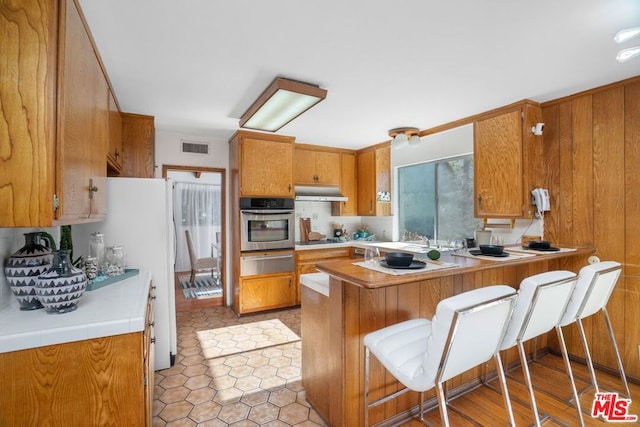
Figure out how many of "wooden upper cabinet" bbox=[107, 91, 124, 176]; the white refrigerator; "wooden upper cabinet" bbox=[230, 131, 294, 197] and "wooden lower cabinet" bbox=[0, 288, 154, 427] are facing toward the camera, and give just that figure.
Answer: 1

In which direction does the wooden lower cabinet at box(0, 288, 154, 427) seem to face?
to the viewer's right

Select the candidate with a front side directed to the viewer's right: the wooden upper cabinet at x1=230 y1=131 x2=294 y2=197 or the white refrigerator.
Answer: the white refrigerator

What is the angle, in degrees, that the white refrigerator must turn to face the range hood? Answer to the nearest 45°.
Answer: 0° — it already faces it

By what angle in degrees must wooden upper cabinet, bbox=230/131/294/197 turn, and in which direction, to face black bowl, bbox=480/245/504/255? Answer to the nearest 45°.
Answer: approximately 45° to its left

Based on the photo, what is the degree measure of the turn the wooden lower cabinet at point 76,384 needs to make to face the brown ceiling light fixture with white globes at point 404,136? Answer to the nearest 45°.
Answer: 0° — it already faces it

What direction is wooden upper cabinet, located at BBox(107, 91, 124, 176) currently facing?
to the viewer's right

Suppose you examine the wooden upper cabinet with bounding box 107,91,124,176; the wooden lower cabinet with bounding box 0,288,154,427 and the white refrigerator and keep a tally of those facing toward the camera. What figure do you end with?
0

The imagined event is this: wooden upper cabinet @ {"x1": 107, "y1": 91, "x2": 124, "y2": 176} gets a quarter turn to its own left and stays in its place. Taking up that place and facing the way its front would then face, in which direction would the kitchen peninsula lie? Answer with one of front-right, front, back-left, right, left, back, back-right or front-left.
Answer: back-right

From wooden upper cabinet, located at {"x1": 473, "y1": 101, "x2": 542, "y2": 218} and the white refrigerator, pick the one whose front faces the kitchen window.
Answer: the white refrigerator

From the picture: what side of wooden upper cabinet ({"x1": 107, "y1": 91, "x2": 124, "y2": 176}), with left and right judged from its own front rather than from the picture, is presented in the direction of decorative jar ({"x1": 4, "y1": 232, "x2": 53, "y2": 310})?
right

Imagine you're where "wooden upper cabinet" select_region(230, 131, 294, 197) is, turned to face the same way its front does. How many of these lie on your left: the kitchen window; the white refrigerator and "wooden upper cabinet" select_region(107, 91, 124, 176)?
1

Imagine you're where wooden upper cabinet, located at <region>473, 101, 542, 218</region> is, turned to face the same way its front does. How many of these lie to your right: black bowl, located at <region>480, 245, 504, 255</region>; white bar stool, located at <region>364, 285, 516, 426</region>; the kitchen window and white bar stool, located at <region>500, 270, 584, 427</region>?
1

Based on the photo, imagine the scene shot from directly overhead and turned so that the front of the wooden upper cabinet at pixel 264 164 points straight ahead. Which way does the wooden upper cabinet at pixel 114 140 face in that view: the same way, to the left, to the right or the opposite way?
to the left

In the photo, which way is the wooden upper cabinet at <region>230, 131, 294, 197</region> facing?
toward the camera

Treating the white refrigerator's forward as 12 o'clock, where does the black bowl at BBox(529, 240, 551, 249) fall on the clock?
The black bowl is roughly at 1 o'clock from the white refrigerator.

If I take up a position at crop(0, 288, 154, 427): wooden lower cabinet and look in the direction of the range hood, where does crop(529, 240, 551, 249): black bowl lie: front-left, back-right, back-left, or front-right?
front-right

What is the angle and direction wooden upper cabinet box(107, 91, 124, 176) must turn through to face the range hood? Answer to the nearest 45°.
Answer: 0° — it already faces it

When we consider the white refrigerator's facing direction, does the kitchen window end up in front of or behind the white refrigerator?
in front

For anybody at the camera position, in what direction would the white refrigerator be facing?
facing to the right of the viewer

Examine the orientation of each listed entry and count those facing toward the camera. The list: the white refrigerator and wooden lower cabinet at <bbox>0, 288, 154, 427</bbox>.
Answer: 0
